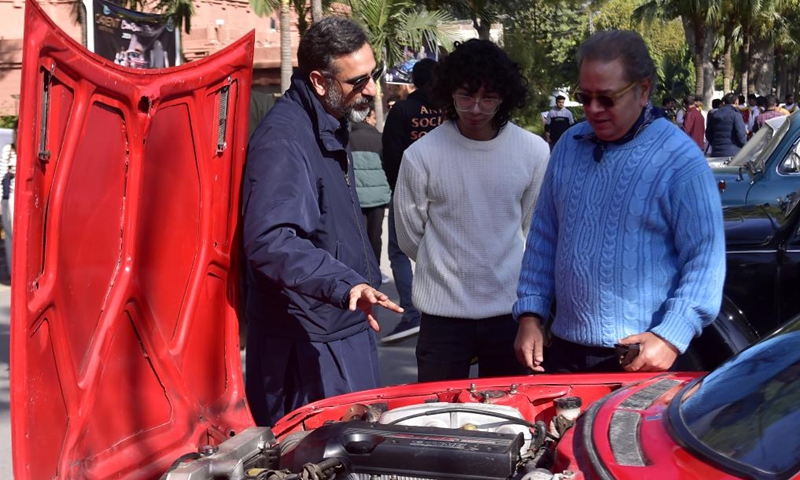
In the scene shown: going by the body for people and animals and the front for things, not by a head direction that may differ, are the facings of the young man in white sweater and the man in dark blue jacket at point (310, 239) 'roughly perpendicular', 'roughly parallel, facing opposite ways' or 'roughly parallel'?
roughly perpendicular

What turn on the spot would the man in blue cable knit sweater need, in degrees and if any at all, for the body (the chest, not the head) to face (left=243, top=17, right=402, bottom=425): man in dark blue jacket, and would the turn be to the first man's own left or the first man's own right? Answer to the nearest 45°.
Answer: approximately 45° to the first man's own right

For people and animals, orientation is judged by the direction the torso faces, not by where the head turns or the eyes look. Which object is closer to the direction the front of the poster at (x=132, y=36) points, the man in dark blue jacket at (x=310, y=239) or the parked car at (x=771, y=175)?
the man in dark blue jacket

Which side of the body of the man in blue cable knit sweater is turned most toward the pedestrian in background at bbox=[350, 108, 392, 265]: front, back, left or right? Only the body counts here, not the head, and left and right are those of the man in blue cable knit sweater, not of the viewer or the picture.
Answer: right

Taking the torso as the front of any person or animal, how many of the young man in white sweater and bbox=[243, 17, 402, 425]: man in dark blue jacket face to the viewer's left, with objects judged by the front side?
0

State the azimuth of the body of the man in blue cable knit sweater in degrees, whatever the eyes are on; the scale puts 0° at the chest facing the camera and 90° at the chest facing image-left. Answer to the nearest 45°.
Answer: approximately 45°

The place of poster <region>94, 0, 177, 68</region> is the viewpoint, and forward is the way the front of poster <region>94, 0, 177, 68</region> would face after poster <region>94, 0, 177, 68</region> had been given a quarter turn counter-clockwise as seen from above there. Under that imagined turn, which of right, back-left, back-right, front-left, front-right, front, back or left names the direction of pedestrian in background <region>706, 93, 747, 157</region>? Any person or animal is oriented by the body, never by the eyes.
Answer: front

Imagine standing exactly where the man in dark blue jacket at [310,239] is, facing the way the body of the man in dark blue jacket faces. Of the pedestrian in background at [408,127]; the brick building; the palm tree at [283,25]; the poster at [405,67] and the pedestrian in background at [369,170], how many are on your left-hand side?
5

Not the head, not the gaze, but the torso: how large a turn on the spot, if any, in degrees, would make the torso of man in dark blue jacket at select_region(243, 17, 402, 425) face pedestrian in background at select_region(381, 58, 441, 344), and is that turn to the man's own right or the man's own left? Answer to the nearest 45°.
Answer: approximately 90° to the man's own left

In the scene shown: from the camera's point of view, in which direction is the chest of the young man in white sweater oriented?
toward the camera

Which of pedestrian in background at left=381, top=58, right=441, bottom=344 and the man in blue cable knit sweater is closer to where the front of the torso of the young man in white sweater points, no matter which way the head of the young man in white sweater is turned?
the man in blue cable knit sweater

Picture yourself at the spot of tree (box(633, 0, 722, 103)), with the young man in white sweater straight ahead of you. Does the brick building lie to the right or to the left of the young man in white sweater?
right

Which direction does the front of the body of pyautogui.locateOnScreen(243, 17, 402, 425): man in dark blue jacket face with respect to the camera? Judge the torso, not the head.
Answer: to the viewer's right

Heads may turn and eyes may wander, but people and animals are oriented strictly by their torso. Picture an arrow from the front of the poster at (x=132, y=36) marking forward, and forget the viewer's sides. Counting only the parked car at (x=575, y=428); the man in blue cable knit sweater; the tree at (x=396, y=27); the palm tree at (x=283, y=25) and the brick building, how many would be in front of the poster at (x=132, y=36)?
2

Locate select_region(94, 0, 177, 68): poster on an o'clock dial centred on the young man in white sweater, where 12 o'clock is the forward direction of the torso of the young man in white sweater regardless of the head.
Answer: The poster is roughly at 5 o'clock from the young man in white sweater.

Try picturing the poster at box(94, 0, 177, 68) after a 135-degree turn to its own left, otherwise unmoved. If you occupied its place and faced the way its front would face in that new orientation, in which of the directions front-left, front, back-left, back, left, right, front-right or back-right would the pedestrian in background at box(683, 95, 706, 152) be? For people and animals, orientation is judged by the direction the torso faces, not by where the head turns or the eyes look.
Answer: front-right
